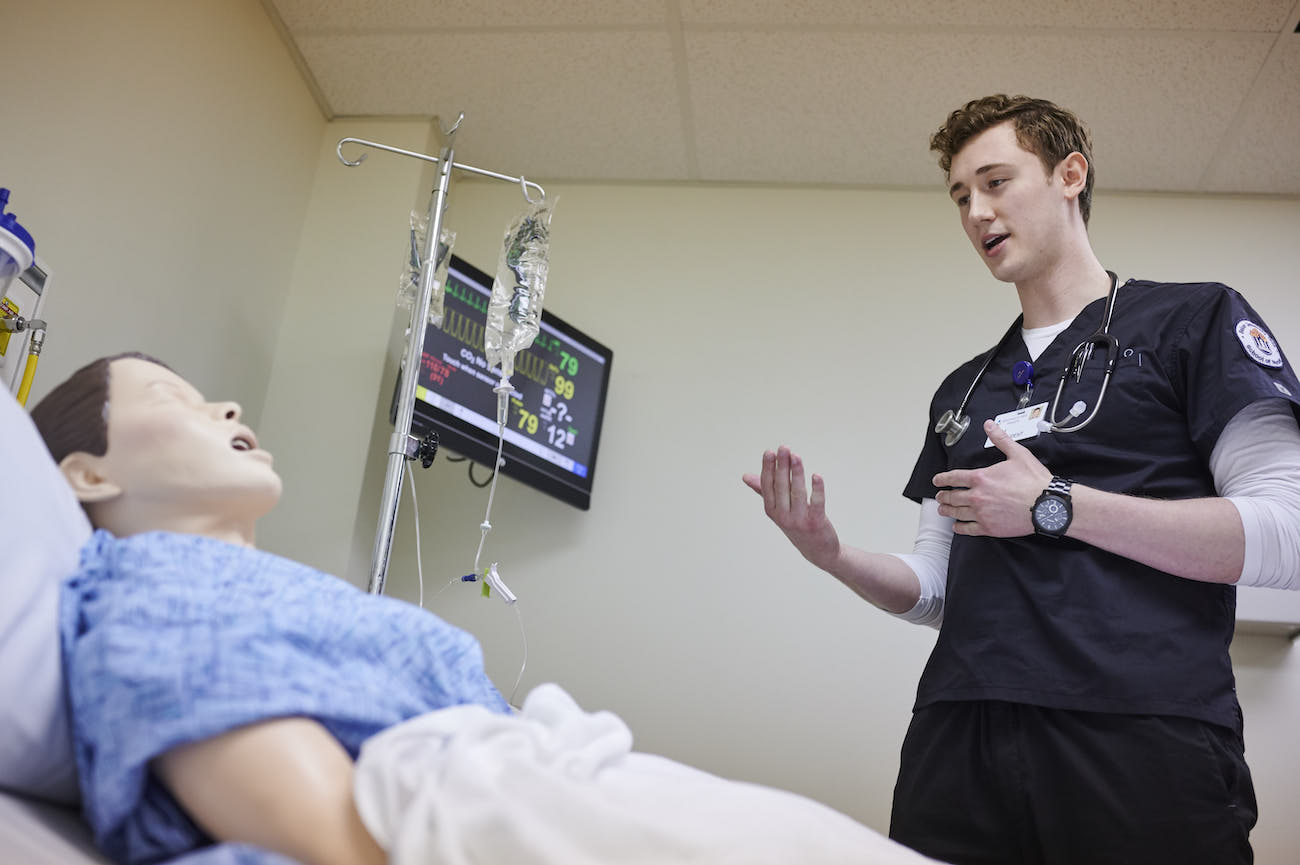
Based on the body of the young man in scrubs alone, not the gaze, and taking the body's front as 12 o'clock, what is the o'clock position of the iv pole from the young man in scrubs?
The iv pole is roughly at 2 o'clock from the young man in scrubs.

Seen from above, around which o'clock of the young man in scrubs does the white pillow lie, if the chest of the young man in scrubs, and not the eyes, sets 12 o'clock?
The white pillow is roughly at 12 o'clock from the young man in scrubs.

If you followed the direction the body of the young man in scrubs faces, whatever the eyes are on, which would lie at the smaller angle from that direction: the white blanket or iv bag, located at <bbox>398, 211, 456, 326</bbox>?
the white blanket

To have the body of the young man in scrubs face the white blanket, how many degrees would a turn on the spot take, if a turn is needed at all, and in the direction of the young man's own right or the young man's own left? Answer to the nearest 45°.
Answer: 0° — they already face it

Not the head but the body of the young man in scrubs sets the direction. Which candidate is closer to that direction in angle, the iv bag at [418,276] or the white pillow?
the white pillow

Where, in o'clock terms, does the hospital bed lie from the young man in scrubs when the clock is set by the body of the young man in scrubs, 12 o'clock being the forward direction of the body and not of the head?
The hospital bed is roughly at 12 o'clock from the young man in scrubs.

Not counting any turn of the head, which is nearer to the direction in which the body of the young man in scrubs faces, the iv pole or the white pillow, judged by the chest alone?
the white pillow
